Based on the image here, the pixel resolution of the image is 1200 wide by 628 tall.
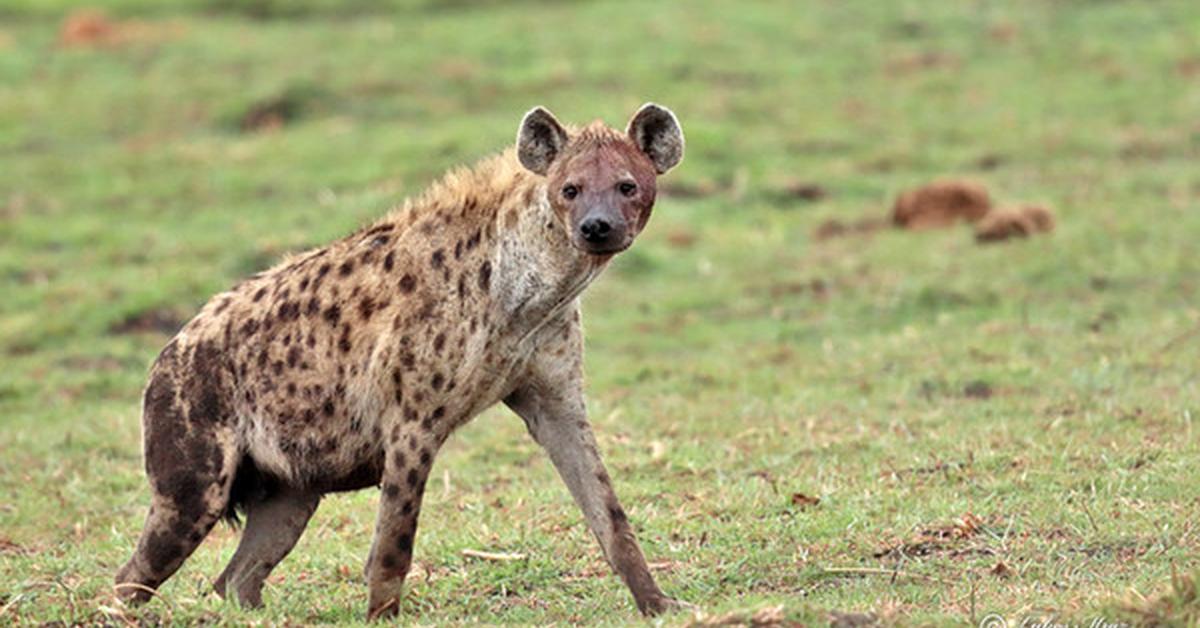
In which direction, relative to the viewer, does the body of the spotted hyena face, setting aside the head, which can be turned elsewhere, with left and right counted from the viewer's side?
facing the viewer and to the right of the viewer
